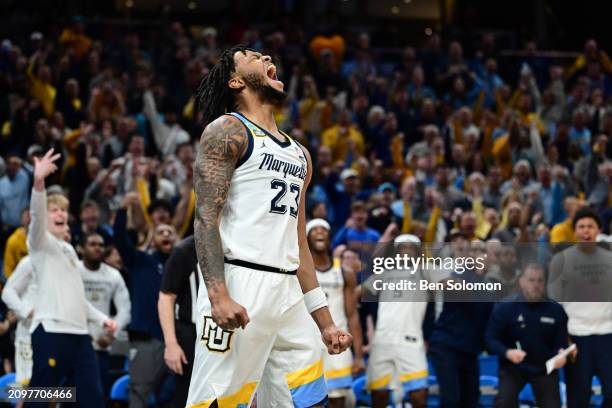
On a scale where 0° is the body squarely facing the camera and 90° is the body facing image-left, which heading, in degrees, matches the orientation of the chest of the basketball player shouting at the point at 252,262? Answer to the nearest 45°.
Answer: approximately 315°

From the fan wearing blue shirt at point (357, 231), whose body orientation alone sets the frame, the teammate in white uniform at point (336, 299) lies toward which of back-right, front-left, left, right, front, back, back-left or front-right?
front

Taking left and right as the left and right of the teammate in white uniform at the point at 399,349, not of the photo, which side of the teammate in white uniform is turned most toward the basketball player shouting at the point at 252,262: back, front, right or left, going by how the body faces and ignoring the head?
front

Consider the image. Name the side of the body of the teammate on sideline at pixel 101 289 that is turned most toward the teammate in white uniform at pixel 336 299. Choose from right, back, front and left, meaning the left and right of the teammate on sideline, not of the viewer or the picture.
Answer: left

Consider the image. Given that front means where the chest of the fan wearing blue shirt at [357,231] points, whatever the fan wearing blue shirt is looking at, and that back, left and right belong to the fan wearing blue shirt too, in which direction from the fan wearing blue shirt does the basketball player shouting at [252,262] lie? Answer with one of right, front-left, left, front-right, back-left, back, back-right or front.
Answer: front

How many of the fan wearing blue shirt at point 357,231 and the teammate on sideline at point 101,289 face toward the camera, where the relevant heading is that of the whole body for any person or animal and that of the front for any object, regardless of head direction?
2

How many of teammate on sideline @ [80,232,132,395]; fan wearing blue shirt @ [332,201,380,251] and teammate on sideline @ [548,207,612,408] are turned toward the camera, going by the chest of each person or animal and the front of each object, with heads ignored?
3

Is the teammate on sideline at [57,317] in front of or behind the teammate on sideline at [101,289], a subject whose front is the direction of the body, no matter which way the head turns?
in front

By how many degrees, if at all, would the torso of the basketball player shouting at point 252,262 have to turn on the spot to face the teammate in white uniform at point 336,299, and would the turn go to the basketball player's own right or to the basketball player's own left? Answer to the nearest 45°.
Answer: approximately 135° to the basketball player's own left

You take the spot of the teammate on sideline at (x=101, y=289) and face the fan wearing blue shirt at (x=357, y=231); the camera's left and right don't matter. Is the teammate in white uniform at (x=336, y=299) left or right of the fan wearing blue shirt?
right

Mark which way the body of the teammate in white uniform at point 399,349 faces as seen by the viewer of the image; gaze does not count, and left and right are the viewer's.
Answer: facing the viewer
